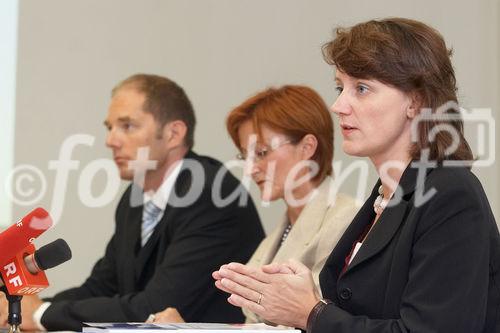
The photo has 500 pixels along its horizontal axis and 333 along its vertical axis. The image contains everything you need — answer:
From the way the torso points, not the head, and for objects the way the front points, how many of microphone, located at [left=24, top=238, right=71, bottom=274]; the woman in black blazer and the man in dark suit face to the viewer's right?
1

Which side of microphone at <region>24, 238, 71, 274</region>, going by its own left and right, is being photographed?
right

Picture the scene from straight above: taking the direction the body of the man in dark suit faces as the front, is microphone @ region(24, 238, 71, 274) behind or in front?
in front

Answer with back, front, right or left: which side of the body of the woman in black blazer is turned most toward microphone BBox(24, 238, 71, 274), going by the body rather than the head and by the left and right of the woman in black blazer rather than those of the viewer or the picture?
front

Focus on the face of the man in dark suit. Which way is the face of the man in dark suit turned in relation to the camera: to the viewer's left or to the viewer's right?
to the viewer's left

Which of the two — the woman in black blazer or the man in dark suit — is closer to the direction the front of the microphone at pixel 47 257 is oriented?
the woman in black blazer

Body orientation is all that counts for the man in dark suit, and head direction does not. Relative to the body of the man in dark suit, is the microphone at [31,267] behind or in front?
in front

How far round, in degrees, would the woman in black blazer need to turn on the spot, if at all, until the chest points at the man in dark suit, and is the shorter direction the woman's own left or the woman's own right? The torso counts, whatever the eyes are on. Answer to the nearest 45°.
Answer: approximately 45° to the woman's own right

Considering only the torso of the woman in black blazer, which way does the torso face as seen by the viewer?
to the viewer's left

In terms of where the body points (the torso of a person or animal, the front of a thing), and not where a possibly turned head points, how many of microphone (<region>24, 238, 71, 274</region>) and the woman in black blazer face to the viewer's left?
1

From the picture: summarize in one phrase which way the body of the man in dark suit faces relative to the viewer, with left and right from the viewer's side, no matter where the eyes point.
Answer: facing the viewer and to the left of the viewer

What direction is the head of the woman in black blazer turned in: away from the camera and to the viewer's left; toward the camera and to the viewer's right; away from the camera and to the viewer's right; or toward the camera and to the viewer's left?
toward the camera and to the viewer's left
